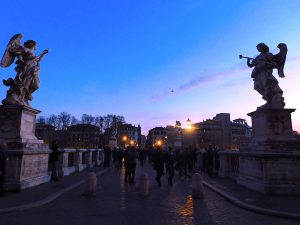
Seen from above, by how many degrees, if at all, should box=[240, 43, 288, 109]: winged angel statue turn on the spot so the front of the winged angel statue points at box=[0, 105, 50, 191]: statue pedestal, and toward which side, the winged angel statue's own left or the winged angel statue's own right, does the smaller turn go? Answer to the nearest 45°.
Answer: approximately 45° to the winged angel statue's own left

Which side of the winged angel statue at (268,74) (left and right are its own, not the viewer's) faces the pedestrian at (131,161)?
front

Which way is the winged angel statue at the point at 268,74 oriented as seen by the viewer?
to the viewer's left

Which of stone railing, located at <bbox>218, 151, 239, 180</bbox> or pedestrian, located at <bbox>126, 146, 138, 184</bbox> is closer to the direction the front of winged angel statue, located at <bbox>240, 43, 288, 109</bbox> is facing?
the pedestrian

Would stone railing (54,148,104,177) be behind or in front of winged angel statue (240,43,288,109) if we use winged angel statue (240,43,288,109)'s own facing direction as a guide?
in front

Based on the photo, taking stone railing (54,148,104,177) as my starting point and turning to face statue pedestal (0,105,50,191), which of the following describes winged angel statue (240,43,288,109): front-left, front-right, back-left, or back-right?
front-left

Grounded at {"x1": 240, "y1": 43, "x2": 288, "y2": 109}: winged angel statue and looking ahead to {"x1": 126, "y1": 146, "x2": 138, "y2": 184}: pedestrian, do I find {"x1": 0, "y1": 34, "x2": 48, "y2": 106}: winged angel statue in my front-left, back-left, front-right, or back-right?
front-left
